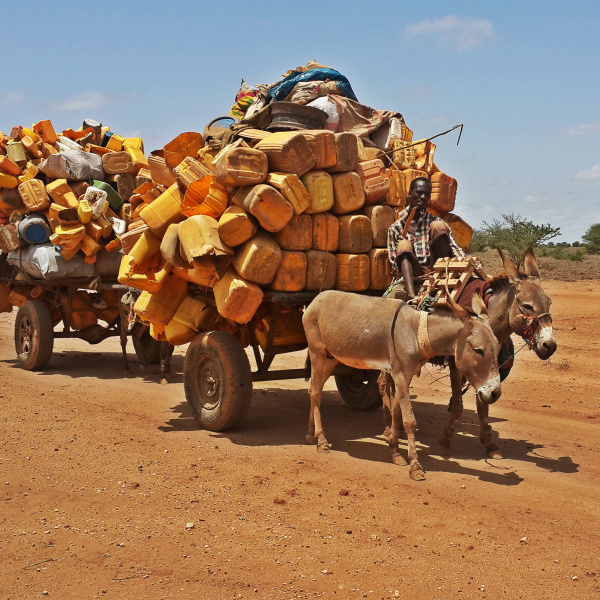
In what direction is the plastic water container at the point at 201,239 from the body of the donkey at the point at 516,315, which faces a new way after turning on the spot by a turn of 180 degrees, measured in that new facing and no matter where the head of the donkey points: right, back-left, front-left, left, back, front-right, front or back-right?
front-left

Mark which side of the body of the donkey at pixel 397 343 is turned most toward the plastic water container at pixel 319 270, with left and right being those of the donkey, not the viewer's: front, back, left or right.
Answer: back

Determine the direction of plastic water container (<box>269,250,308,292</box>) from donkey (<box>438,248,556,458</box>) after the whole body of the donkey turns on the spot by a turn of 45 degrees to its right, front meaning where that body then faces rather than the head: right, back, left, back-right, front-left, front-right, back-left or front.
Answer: right

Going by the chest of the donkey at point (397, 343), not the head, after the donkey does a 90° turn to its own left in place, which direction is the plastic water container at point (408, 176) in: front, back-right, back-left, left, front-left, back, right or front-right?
front-left

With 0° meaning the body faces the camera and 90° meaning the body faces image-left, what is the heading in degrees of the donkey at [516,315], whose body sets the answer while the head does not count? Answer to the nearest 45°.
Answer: approximately 315°

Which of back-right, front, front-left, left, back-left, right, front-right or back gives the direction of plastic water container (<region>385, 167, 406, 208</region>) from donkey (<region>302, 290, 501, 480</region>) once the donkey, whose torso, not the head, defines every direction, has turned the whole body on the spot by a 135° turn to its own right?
right

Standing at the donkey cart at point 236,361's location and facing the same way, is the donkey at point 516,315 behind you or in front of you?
in front

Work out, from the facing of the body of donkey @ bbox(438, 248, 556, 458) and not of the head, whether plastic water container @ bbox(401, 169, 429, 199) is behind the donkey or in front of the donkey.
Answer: behind
